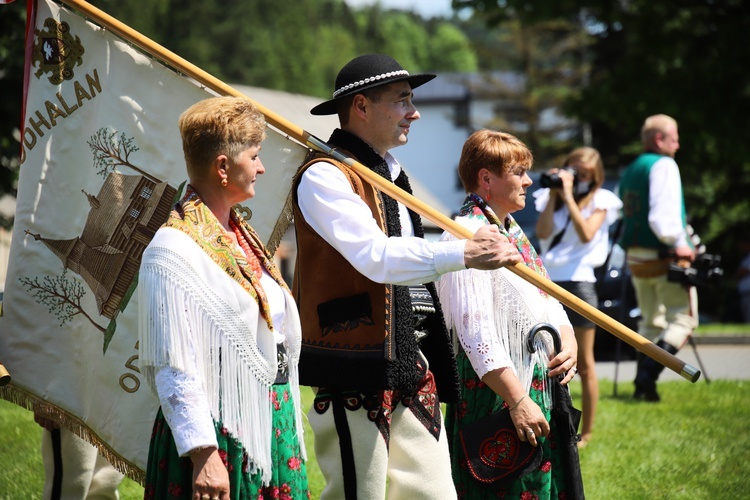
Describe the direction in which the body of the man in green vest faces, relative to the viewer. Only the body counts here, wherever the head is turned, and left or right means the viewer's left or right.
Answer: facing away from the viewer and to the right of the viewer

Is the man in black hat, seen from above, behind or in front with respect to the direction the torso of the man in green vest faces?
behind

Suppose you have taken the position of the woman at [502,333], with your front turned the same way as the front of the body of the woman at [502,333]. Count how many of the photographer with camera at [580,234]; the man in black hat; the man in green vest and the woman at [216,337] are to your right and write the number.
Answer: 2

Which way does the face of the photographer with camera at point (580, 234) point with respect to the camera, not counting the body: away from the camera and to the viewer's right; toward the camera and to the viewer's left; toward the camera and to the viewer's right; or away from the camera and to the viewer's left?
toward the camera and to the viewer's left

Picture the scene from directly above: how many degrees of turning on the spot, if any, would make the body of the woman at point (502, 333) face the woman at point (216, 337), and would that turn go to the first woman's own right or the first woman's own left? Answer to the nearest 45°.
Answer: approximately 90° to the first woman's own right

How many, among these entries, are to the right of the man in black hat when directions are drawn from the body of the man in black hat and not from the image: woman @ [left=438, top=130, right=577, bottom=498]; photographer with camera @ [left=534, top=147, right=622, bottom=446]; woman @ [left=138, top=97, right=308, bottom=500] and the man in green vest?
1

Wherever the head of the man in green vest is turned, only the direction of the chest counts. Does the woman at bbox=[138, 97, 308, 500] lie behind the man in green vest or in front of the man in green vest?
behind

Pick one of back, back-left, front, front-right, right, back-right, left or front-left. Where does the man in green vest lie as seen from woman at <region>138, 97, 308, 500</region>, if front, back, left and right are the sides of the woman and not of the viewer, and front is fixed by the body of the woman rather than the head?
front-left

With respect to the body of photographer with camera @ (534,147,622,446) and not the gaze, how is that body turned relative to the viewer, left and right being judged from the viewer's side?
facing the viewer and to the left of the viewer

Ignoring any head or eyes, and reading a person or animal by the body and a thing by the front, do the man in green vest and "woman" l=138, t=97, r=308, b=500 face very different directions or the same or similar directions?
same or similar directions

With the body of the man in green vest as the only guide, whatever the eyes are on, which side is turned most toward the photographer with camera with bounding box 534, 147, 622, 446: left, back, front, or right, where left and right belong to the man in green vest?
back

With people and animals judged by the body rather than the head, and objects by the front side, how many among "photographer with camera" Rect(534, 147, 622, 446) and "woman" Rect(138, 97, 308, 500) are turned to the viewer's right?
1

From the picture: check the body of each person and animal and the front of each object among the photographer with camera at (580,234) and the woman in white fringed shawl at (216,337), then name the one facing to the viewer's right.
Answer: the woman in white fringed shawl

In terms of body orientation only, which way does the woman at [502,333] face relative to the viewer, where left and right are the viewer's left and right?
facing the viewer and to the right of the viewer

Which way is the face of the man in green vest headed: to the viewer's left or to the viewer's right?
to the viewer's right

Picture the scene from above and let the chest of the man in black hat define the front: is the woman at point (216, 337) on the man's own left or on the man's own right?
on the man's own right
